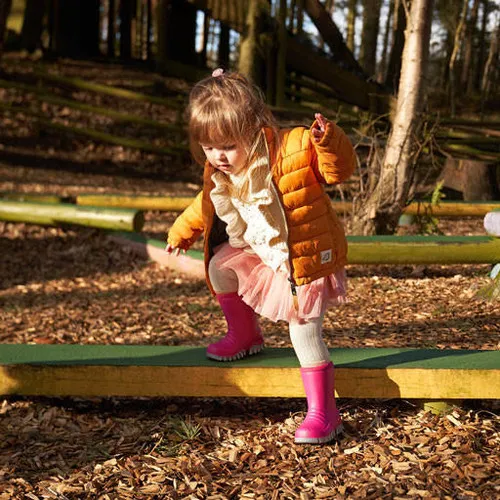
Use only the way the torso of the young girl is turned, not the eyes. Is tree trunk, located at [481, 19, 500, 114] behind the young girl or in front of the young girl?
behind

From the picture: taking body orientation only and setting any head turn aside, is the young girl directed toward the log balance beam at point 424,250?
no

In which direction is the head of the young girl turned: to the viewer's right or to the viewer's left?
to the viewer's left

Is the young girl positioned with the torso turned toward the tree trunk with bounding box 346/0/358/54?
no

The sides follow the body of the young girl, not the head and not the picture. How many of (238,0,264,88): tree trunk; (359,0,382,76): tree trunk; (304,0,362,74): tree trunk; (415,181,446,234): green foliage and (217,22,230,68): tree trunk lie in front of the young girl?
0

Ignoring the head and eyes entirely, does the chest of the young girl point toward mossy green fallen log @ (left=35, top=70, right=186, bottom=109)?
no

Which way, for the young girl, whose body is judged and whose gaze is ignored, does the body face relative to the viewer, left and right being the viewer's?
facing the viewer and to the left of the viewer

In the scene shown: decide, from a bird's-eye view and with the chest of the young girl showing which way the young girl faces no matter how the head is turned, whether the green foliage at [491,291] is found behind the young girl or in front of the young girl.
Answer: behind

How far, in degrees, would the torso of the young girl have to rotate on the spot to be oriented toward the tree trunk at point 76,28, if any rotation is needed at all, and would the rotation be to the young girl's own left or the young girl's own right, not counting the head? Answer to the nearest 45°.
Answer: approximately 135° to the young girl's own right

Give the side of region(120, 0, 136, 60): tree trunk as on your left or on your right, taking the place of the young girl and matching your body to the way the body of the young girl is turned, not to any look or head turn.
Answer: on your right
